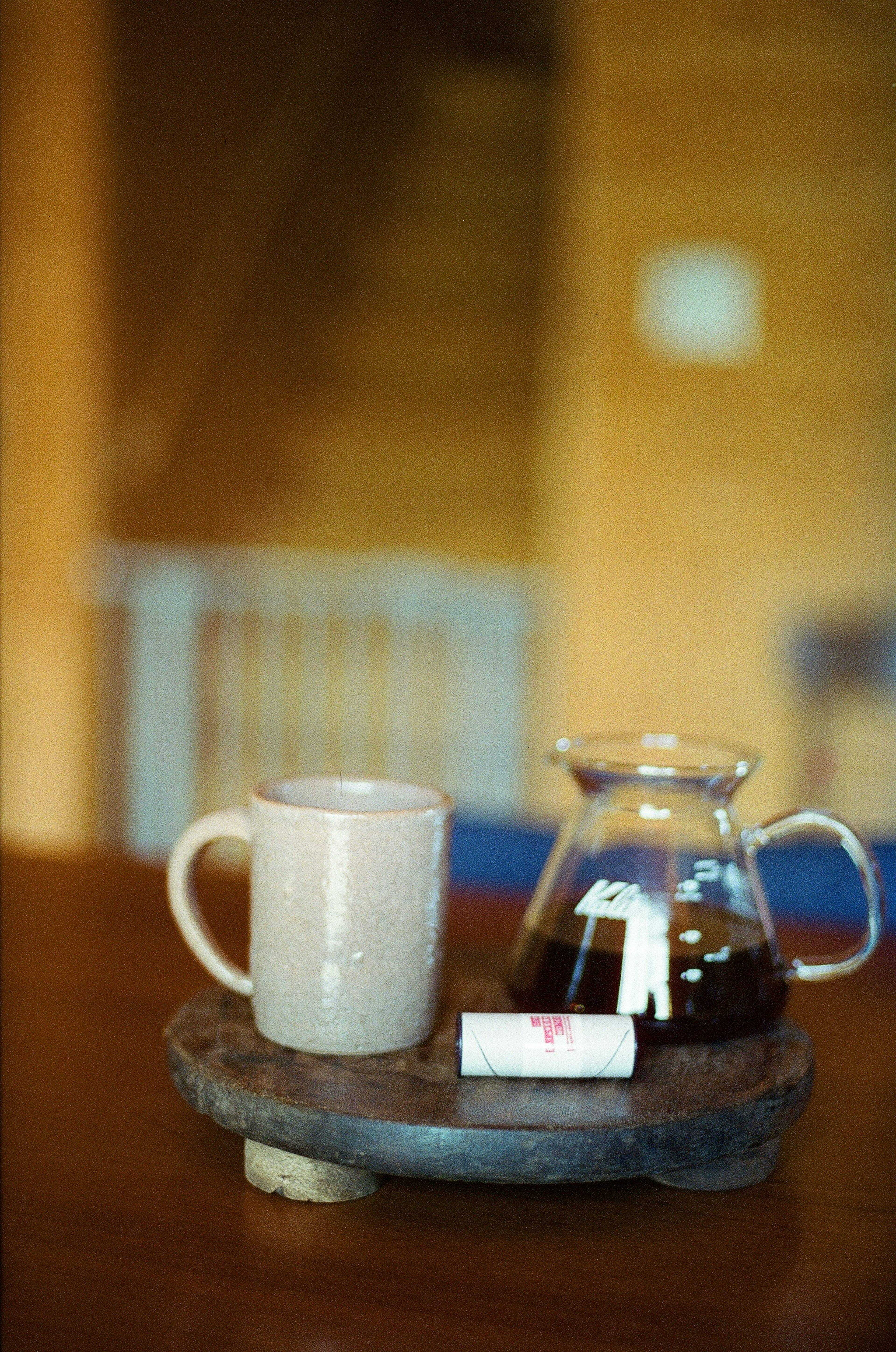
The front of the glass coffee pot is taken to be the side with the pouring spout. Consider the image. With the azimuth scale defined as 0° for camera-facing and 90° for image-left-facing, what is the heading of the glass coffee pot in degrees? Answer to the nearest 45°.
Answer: approximately 90°
